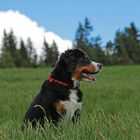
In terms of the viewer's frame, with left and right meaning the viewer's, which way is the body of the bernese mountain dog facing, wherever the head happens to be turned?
facing the viewer and to the right of the viewer
